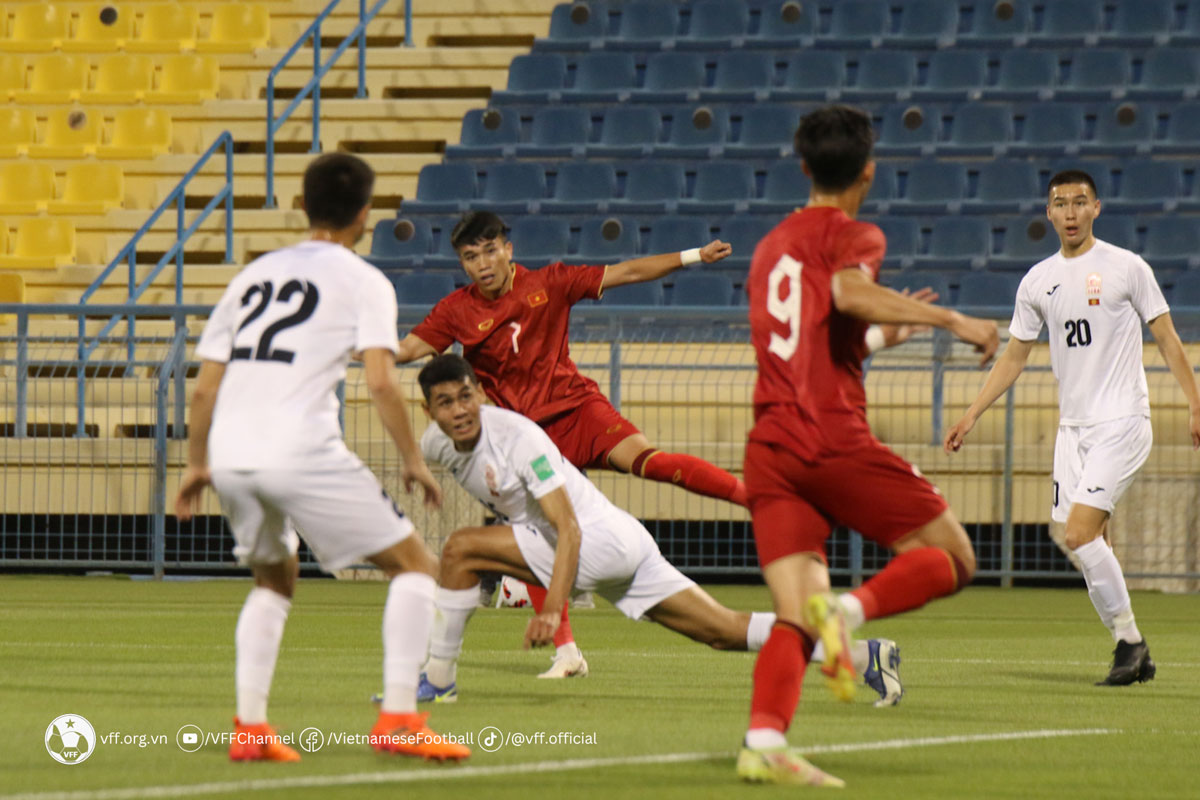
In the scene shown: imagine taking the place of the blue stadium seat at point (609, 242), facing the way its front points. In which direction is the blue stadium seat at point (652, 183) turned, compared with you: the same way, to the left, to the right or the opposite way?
the same way

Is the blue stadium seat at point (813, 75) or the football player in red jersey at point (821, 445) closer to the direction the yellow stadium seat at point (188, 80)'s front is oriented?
the football player in red jersey

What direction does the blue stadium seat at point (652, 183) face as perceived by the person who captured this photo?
facing the viewer and to the left of the viewer

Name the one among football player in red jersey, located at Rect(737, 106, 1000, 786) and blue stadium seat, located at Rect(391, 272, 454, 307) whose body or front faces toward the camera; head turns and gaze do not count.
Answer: the blue stadium seat

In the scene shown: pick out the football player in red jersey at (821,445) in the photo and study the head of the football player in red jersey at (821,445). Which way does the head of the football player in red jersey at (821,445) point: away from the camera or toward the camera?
away from the camera

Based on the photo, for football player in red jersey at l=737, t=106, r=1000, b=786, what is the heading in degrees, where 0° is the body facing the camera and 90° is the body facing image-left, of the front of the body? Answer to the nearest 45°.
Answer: approximately 225°

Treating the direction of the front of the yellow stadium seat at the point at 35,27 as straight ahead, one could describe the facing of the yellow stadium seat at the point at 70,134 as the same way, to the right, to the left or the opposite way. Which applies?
the same way

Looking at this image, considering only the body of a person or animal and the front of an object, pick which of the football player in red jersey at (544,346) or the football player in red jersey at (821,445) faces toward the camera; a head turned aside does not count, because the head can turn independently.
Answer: the football player in red jersey at (544,346)

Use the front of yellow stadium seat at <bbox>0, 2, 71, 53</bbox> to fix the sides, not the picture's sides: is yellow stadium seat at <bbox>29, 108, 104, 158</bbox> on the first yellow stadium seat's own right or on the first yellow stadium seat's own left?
on the first yellow stadium seat's own left

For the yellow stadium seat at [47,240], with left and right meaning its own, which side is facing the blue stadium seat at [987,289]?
left

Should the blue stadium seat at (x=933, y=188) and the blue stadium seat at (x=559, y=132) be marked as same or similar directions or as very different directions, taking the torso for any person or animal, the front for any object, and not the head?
same or similar directions

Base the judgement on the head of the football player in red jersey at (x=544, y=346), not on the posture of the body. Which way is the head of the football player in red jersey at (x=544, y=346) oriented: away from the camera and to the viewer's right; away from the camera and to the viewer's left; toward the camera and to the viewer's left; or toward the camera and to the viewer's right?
toward the camera and to the viewer's left

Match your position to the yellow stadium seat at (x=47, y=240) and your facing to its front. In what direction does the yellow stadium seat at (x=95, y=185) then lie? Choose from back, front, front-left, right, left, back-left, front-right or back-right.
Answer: back

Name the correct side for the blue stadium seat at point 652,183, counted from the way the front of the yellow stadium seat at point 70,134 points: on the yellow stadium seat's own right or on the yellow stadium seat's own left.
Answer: on the yellow stadium seat's own left

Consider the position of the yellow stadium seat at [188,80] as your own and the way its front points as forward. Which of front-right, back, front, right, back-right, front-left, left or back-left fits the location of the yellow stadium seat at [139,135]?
front

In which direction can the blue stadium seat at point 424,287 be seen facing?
toward the camera

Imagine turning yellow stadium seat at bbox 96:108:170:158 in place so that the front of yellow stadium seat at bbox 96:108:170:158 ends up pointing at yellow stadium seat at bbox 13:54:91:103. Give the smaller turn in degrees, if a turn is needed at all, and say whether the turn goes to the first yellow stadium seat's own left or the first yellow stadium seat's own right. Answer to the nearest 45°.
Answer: approximately 90° to the first yellow stadium seat's own right
